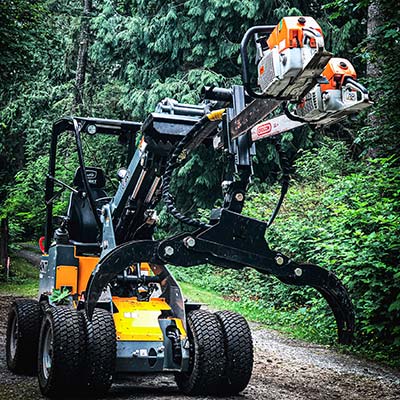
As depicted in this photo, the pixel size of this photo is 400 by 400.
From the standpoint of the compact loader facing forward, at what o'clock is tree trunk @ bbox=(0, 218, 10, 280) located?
The tree trunk is roughly at 7 o'clock from the compact loader.

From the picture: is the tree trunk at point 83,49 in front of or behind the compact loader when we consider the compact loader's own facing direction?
behind

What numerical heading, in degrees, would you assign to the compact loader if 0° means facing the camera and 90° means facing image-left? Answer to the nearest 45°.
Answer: approximately 315°
